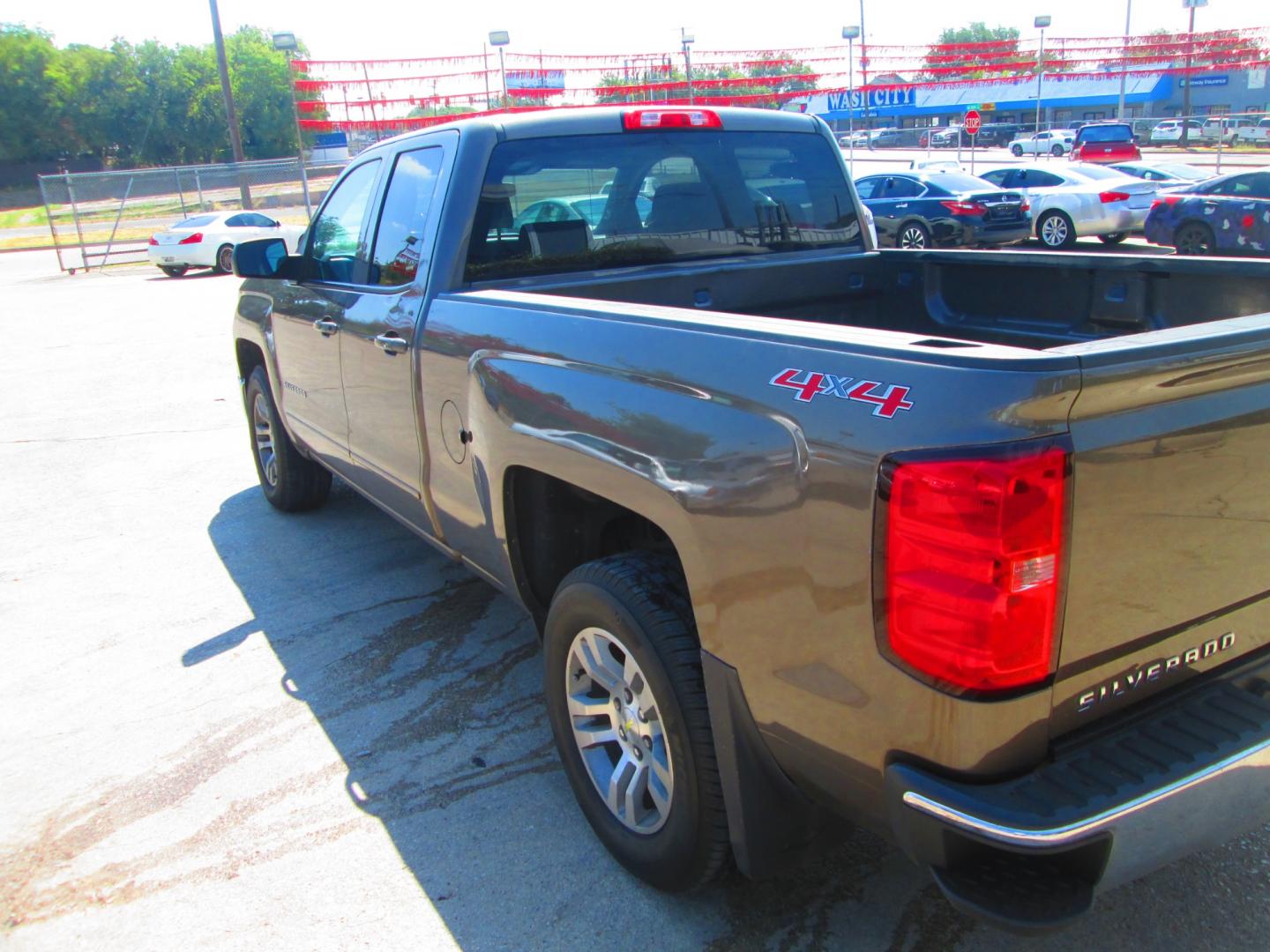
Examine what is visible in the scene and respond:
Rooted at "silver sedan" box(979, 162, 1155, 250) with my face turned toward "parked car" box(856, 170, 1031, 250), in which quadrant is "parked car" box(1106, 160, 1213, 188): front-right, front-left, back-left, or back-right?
back-right

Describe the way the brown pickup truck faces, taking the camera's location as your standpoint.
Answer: facing away from the viewer and to the left of the viewer

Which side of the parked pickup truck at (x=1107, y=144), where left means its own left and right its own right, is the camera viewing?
back

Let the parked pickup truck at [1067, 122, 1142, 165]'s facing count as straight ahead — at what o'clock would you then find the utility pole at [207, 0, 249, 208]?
The utility pole is roughly at 8 o'clock from the parked pickup truck.

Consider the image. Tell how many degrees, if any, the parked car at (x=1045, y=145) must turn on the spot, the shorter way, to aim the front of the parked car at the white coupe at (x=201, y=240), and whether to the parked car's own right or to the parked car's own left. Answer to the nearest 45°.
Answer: approximately 45° to the parked car's own left

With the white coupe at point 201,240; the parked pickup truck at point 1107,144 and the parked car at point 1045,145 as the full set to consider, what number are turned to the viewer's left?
1

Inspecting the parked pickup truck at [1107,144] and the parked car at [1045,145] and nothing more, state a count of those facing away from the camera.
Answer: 1

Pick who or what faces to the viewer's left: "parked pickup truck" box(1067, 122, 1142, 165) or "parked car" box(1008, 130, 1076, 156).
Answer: "parked car" box(1008, 130, 1076, 156)

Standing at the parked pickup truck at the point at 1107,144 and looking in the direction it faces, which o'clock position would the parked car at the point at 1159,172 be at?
the parked car at the point at 1159,172 is roughly at 6 o'clock from the parked pickup truck at the point at 1107,144.

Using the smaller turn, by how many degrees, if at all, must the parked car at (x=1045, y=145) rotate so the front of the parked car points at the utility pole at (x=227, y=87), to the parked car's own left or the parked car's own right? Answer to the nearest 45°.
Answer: approximately 45° to the parked car's own left

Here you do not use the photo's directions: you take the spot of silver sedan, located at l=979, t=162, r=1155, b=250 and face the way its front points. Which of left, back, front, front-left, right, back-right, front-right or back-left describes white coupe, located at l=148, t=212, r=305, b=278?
front-left

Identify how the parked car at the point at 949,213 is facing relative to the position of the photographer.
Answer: facing away from the viewer and to the left of the viewer

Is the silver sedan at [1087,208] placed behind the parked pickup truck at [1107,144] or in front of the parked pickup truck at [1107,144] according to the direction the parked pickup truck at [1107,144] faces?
behind

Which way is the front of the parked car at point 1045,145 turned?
to the viewer's left
